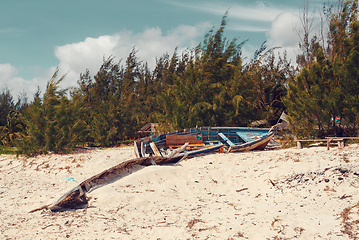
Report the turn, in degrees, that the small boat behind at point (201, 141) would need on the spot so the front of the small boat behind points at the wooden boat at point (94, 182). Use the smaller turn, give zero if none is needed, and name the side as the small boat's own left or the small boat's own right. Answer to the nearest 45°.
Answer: approximately 90° to the small boat's own right

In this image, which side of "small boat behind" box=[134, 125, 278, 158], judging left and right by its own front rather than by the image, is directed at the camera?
right
